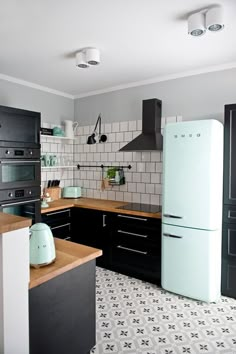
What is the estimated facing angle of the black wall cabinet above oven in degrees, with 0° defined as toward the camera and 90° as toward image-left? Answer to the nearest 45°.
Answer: approximately 315°

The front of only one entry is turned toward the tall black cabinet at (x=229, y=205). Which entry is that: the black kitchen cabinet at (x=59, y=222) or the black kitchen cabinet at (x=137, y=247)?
the black kitchen cabinet at (x=59, y=222)

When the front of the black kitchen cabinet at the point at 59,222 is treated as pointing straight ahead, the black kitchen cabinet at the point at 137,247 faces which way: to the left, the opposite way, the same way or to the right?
to the right
